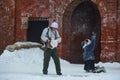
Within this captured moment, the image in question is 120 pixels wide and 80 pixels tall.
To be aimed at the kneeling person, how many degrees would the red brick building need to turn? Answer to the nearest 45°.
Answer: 0° — it already faces them

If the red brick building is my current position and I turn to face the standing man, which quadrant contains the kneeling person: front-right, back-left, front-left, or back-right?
front-left

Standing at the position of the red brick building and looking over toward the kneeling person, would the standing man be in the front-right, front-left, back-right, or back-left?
front-right

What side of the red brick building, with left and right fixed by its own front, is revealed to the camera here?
front

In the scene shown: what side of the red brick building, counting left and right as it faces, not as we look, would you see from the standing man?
front

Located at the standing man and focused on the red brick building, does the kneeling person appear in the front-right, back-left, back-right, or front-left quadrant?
front-right
